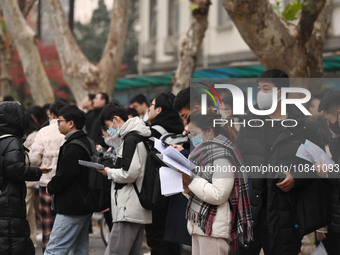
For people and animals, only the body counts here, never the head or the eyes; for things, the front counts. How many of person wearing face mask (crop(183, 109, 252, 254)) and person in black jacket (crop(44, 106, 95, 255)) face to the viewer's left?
2

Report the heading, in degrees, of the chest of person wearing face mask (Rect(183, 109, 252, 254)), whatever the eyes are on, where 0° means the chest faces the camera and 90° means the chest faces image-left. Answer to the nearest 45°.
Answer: approximately 90°

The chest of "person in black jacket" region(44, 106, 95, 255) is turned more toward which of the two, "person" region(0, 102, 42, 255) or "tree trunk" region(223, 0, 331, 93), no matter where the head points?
the person

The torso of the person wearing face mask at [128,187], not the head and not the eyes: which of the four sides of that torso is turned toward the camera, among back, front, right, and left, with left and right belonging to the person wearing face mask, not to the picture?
left

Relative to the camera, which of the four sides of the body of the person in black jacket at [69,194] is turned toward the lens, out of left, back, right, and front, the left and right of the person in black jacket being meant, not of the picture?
left
